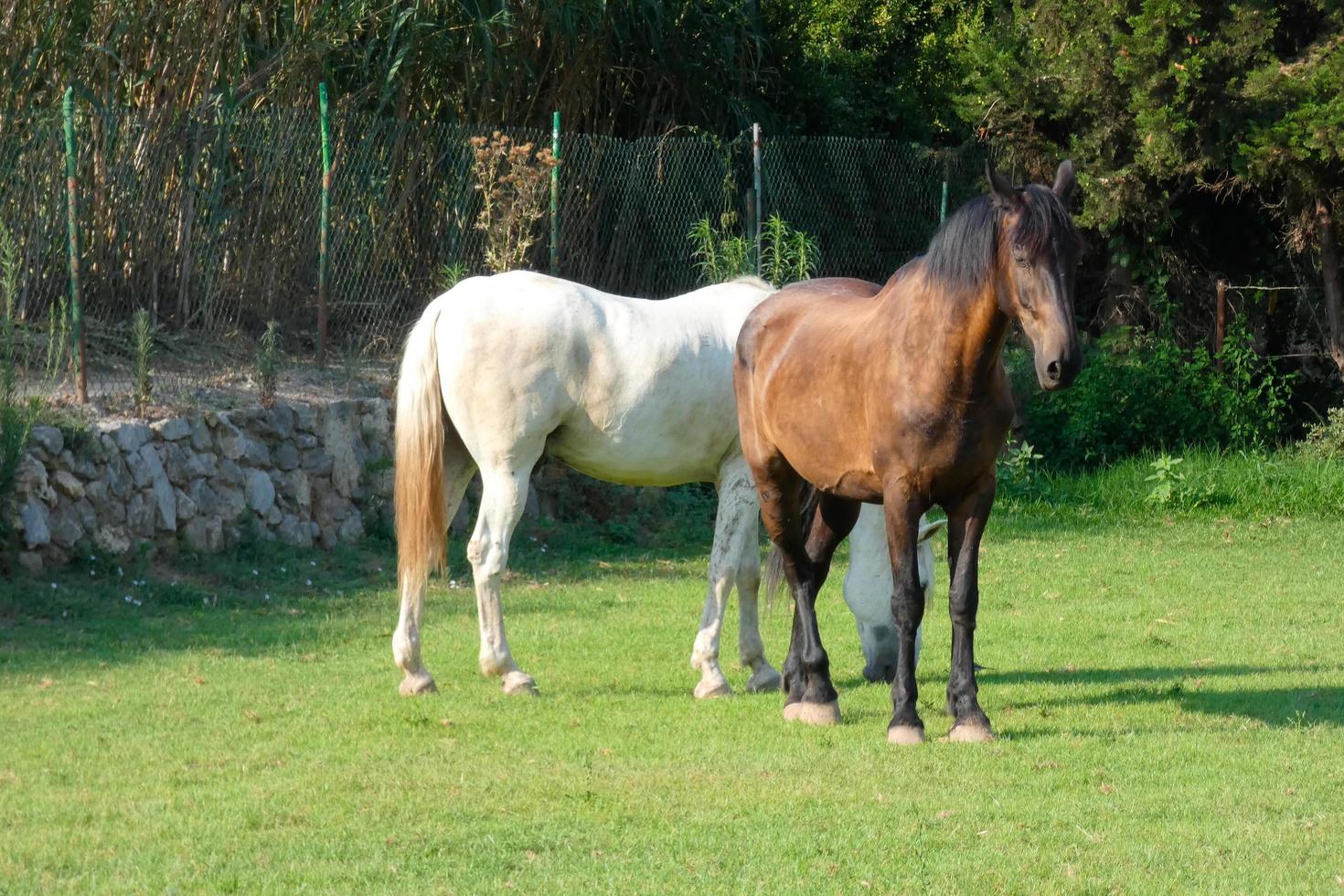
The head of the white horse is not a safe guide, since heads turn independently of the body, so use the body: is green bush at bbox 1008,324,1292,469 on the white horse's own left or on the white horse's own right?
on the white horse's own left

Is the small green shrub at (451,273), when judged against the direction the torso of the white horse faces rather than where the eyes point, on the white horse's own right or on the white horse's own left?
on the white horse's own left

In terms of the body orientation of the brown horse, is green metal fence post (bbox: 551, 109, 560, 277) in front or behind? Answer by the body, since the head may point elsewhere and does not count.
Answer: behind

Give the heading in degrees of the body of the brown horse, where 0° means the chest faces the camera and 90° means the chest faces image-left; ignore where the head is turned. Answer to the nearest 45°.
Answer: approximately 315°

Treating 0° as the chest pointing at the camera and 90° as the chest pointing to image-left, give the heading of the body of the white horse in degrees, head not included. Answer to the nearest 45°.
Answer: approximately 270°

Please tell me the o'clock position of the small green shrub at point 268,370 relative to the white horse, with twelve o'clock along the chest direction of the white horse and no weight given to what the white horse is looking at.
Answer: The small green shrub is roughly at 8 o'clock from the white horse.

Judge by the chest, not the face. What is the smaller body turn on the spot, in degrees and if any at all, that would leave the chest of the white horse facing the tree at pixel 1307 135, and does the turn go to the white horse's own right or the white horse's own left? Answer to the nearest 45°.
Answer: approximately 45° to the white horse's own left

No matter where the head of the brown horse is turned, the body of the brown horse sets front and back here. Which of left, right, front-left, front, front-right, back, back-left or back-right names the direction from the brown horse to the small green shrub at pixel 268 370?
back

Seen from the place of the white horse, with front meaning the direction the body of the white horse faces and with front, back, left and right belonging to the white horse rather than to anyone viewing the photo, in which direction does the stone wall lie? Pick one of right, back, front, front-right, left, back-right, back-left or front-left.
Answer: back-left

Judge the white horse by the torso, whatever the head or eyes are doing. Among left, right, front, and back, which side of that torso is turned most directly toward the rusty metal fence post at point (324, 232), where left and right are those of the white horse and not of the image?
left

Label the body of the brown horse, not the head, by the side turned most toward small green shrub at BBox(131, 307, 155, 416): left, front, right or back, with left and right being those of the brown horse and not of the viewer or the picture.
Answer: back
